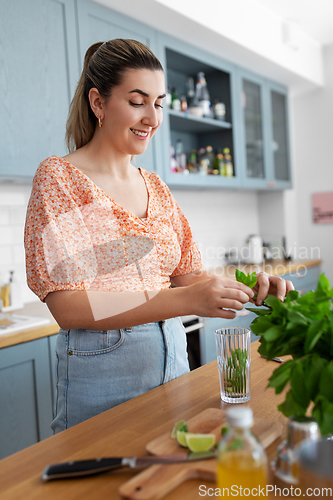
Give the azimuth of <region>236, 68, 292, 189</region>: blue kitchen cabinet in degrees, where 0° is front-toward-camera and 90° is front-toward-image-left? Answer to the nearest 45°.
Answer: approximately 315°

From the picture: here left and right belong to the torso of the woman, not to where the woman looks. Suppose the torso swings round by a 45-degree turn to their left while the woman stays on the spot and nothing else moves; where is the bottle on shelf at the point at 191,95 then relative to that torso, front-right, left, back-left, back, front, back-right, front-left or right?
left

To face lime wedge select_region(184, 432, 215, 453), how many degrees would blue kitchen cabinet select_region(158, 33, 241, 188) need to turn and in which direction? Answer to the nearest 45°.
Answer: approximately 45° to its right

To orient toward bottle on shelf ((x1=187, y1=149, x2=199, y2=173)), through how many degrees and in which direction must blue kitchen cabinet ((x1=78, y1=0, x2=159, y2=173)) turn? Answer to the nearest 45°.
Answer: approximately 90° to its left

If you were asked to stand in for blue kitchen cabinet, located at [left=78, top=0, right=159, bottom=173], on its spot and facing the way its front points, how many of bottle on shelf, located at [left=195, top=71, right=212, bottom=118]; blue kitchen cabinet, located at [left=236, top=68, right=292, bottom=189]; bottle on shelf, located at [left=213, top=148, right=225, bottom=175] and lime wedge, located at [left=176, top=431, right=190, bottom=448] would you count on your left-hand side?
3

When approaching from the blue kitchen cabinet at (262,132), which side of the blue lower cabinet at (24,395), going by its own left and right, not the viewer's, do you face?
left
